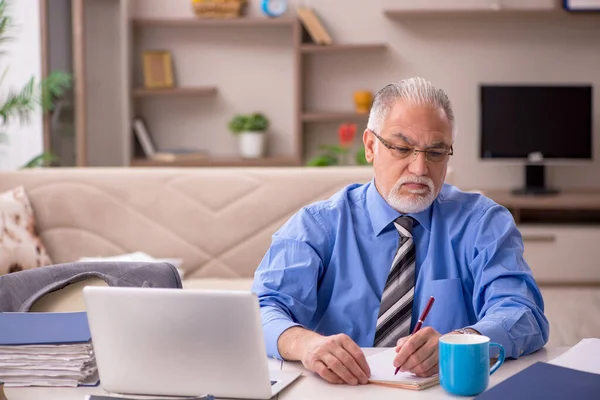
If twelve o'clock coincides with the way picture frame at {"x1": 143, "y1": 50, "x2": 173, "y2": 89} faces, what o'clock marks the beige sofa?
The beige sofa is roughly at 12 o'clock from the picture frame.

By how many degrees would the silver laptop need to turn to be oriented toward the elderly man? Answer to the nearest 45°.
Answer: approximately 45° to its right

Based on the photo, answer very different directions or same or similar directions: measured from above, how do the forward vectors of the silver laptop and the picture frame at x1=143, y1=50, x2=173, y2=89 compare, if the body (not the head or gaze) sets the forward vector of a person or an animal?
very different directions

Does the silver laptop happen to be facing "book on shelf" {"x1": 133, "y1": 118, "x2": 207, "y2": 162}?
yes

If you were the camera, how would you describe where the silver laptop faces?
facing away from the viewer

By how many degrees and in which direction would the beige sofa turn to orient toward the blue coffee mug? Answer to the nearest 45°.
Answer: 0° — it already faces it

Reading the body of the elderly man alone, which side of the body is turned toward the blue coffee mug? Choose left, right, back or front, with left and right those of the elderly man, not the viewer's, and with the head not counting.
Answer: front

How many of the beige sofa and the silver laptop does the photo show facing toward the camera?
1
